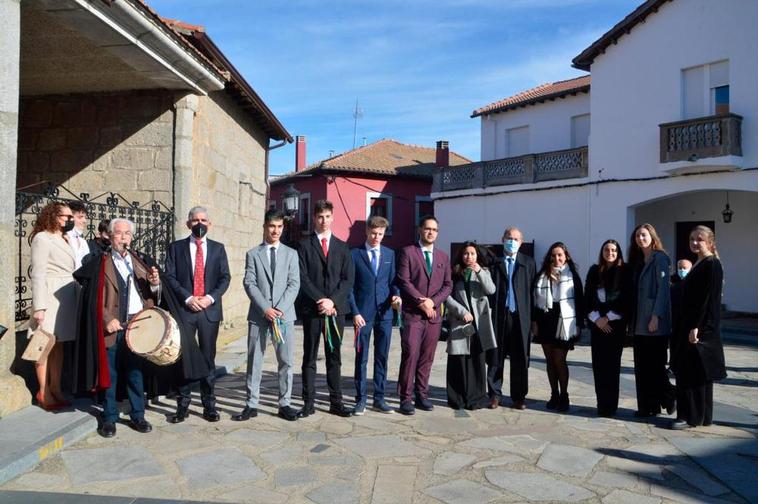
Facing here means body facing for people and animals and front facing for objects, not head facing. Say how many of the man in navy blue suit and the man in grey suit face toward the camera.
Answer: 2

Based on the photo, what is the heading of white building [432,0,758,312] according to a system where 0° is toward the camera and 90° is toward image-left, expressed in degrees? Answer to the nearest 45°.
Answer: approximately 45°

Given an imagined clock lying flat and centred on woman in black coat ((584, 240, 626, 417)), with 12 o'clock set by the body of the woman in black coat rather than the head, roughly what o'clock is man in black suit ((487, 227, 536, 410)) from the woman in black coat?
The man in black suit is roughly at 3 o'clock from the woman in black coat.

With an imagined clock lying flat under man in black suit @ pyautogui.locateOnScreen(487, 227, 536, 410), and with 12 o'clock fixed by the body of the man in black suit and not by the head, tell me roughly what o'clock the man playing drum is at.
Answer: The man playing drum is roughly at 2 o'clock from the man in black suit.

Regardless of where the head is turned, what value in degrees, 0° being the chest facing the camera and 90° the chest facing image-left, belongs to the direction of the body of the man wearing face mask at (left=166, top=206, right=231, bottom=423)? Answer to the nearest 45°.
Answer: approximately 0°

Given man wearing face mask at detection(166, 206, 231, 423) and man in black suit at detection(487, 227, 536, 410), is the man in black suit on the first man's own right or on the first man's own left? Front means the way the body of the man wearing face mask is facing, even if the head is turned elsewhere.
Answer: on the first man's own left

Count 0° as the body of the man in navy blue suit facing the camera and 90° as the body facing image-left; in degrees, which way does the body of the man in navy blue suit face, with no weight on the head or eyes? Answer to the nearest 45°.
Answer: approximately 0°
